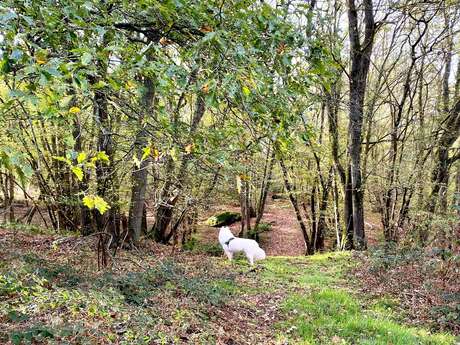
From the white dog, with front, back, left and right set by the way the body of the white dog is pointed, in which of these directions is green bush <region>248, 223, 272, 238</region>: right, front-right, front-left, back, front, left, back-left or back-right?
front-right

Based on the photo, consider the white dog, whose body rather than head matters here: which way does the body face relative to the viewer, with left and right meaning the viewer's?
facing away from the viewer and to the left of the viewer
